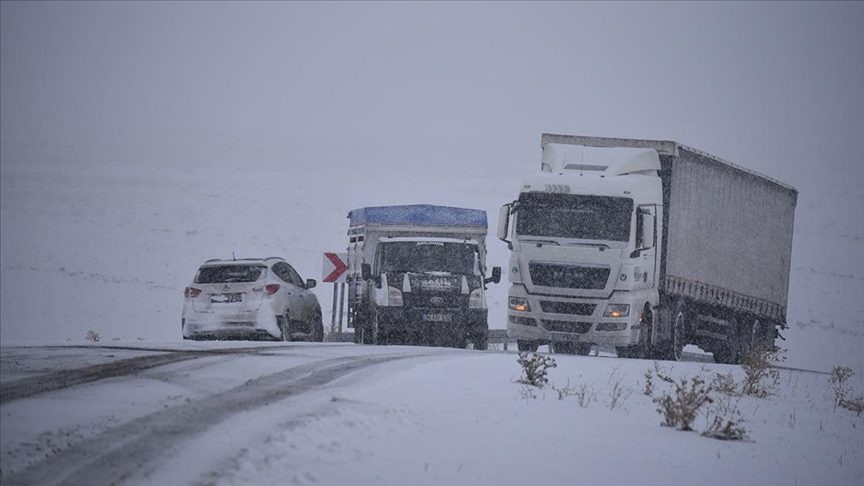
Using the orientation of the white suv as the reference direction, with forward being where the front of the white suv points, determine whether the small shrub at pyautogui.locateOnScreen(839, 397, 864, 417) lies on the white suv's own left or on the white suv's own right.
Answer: on the white suv's own right

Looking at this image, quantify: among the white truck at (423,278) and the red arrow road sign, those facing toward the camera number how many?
2

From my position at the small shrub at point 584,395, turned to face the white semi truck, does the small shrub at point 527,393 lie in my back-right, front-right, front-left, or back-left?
back-left

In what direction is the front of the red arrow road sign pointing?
toward the camera

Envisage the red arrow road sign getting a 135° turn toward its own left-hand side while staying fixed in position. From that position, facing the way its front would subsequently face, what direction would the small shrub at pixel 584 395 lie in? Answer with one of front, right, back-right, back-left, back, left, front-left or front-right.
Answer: back-right

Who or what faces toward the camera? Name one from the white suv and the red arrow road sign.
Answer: the red arrow road sign

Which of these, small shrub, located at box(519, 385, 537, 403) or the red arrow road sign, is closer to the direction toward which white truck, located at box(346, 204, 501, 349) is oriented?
the small shrub

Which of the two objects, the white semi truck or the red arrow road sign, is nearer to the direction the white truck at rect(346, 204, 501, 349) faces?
the white semi truck

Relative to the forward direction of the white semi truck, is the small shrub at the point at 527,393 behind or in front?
in front

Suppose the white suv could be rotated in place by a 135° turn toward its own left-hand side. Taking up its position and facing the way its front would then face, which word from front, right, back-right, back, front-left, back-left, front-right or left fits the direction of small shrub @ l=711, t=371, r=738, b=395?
back-left

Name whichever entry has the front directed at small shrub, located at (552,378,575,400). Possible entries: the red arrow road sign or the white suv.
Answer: the red arrow road sign

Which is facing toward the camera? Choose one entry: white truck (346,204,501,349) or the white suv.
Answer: the white truck

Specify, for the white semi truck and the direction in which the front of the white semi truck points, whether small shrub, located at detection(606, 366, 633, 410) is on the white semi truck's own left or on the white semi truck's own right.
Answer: on the white semi truck's own left

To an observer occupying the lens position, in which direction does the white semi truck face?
facing the viewer and to the left of the viewer

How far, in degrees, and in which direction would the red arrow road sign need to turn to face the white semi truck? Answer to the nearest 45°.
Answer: approximately 45° to its left

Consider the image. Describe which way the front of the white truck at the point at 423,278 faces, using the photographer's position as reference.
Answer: facing the viewer
